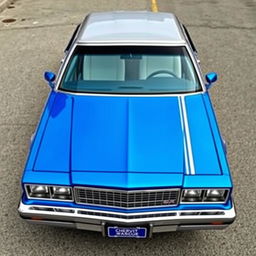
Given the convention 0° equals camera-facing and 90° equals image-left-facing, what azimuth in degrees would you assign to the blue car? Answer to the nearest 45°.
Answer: approximately 0°
